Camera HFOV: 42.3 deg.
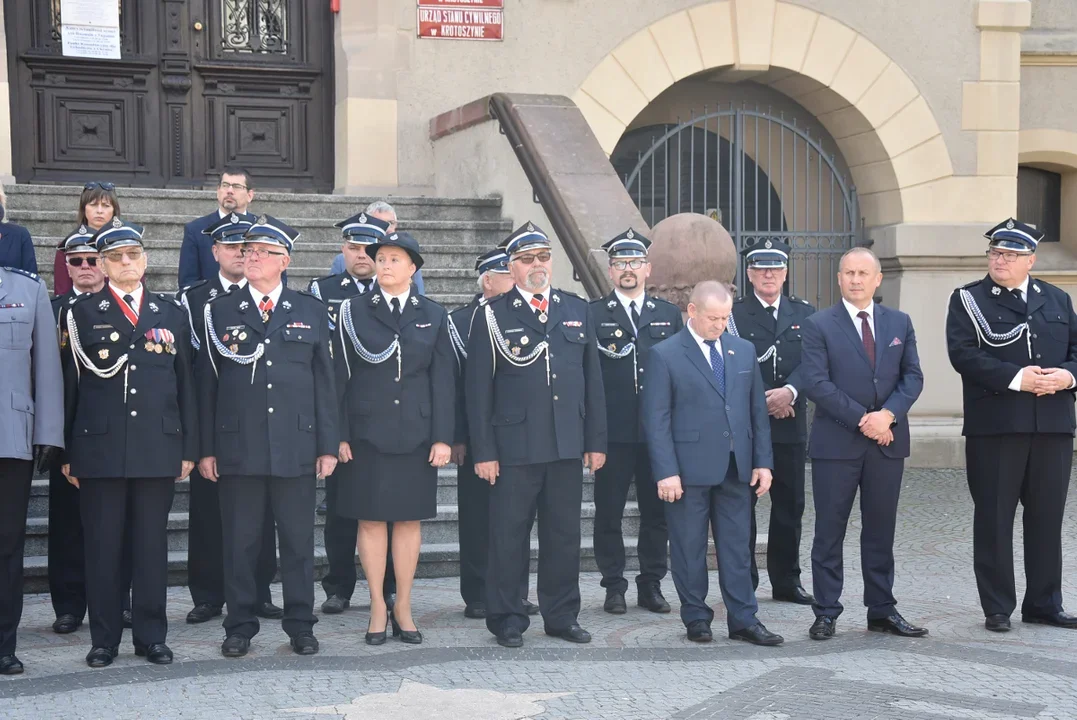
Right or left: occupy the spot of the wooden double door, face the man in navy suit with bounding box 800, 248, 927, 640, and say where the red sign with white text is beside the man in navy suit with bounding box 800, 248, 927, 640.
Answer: left

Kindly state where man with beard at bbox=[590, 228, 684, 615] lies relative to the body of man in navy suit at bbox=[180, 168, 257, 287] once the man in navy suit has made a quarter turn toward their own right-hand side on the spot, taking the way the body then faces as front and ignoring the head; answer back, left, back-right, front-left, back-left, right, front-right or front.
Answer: back-left

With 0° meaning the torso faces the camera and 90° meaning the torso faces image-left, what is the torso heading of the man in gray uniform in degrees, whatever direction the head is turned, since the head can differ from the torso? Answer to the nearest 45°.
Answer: approximately 0°

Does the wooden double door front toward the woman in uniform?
yes

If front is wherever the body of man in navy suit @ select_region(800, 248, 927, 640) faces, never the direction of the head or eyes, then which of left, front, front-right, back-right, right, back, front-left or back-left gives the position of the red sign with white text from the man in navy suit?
back-right

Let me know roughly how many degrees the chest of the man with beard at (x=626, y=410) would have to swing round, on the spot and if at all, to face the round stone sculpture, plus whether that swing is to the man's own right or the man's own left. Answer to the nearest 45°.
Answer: approximately 180°

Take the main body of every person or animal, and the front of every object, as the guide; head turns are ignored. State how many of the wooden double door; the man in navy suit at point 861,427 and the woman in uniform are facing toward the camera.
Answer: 3

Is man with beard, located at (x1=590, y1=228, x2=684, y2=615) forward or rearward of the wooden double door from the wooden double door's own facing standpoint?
forward

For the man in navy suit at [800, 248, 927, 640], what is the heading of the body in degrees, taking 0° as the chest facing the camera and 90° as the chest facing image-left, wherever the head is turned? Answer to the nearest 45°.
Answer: approximately 0°

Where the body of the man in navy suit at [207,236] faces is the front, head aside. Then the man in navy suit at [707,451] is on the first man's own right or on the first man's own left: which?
on the first man's own left
